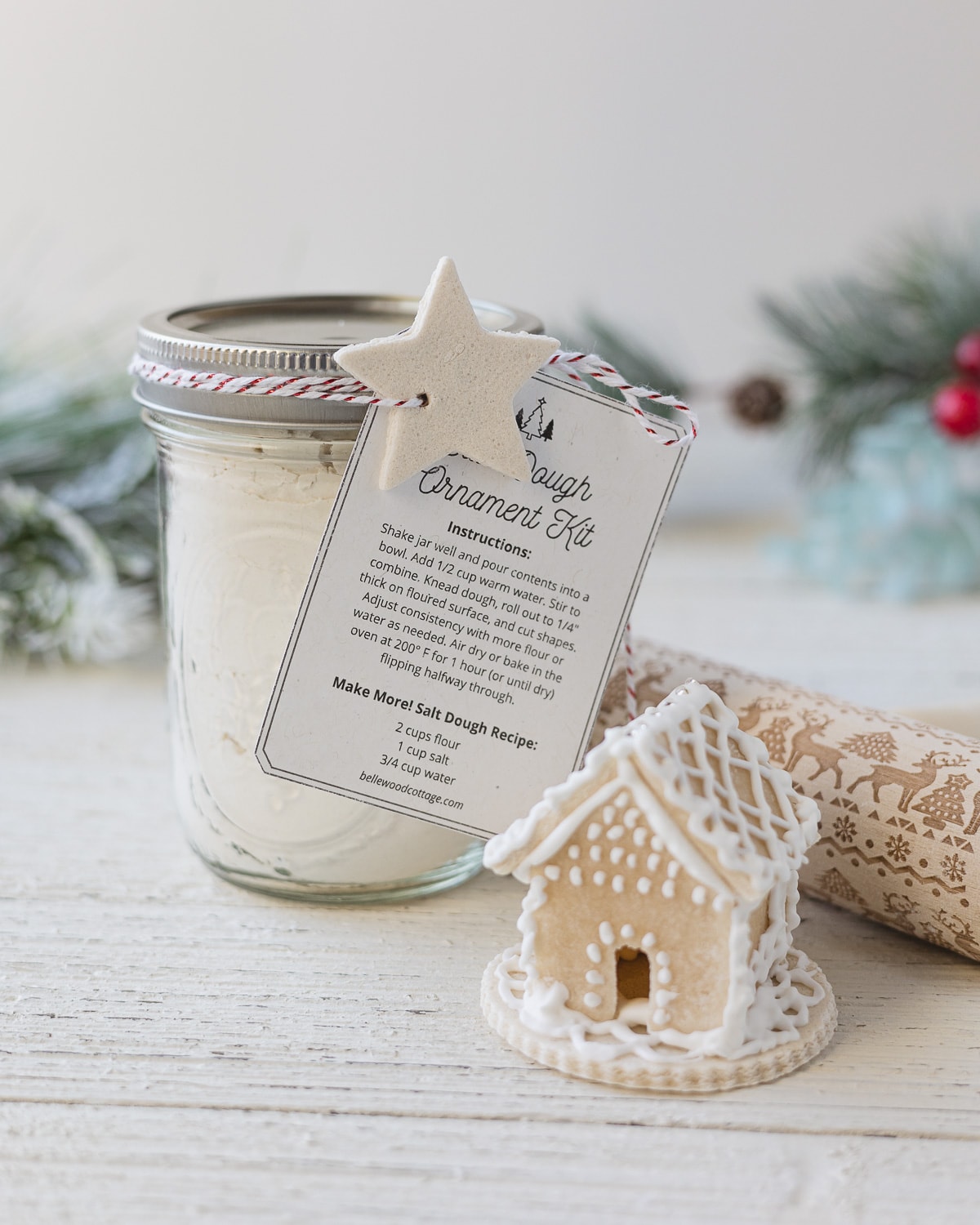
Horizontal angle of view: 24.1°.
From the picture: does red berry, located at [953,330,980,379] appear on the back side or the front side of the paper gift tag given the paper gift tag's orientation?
on the back side

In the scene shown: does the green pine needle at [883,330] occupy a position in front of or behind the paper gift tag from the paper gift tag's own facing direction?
behind

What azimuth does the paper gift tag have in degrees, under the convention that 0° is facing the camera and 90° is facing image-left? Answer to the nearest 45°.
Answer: approximately 0°

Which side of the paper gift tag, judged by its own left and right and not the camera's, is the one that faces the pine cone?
back

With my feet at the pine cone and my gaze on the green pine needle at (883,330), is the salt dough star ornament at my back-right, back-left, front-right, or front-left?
back-right
